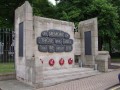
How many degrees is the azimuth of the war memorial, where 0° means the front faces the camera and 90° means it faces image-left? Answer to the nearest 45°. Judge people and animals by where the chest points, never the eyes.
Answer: approximately 315°

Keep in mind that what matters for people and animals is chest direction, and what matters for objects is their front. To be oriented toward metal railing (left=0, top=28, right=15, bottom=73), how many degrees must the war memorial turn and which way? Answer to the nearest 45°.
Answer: approximately 135° to its right
